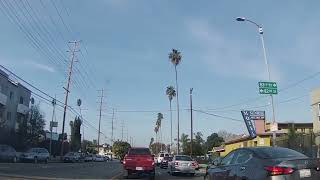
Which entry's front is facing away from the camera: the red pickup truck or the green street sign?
the red pickup truck

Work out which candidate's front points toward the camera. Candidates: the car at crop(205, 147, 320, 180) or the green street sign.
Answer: the green street sign

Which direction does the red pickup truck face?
away from the camera

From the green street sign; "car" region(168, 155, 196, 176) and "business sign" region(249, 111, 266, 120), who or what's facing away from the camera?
the car

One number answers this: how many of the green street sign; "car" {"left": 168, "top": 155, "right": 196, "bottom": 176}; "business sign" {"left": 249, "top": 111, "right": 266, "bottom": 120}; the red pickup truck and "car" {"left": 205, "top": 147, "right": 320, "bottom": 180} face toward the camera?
2

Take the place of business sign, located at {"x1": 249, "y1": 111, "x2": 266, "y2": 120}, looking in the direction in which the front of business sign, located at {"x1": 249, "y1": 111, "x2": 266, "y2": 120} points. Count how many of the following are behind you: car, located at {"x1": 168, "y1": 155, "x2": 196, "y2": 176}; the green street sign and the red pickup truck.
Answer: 0

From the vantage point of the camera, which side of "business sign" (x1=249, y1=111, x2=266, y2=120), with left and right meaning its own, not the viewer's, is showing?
front

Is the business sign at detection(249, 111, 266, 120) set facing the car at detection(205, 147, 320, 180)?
yes

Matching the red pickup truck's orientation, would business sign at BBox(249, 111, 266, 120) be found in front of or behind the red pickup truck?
in front

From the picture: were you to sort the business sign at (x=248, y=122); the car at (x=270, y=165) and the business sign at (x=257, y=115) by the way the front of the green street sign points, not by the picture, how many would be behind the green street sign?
2

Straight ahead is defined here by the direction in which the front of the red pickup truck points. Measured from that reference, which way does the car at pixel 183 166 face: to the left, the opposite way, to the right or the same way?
the same way

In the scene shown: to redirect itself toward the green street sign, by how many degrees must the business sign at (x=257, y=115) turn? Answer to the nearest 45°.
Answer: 0° — it already faces it

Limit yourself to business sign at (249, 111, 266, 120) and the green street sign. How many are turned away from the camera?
0

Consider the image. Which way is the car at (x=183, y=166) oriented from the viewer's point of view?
away from the camera

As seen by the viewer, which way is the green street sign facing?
toward the camera

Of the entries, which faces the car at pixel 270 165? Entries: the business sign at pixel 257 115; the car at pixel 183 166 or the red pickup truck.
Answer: the business sign

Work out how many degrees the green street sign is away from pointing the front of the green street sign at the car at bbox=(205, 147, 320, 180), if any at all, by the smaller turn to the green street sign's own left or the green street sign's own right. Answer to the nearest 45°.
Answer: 0° — it already faces it

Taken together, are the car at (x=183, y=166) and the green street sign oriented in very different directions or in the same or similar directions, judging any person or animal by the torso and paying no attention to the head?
very different directions

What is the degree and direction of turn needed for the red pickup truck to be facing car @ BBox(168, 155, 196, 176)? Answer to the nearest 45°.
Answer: approximately 45° to its right

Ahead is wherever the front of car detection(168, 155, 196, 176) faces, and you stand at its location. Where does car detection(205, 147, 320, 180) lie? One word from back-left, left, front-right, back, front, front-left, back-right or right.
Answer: back
